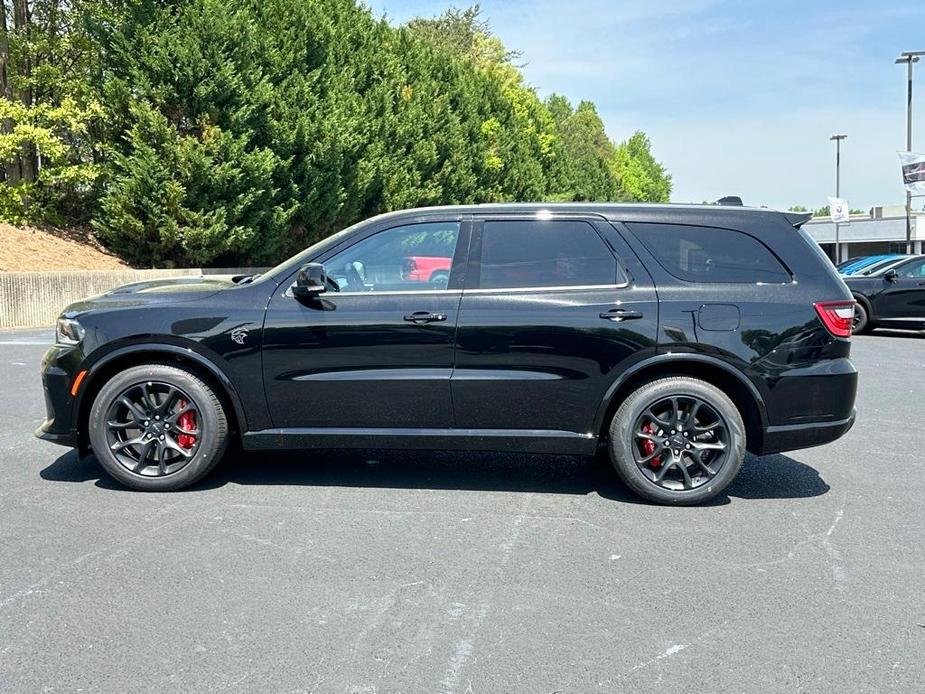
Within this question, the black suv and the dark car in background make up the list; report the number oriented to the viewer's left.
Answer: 2

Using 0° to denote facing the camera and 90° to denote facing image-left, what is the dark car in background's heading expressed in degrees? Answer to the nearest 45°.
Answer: approximately 90°

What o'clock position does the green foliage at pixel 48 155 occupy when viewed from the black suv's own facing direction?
The green foliage is roughly at 2 o'clock from the black suv.

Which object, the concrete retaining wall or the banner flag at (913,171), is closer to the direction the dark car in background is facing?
the concrete retaining wall

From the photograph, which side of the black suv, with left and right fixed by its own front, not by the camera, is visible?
left

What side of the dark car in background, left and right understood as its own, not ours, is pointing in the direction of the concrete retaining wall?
front

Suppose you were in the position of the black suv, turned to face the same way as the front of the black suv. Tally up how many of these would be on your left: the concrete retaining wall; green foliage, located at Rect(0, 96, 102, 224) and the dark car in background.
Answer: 0

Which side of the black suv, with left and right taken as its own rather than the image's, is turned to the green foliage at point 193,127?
right

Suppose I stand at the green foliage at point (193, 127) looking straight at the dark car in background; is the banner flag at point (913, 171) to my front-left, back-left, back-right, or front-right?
front-left

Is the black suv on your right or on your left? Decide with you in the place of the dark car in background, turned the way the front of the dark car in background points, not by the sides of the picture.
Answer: on your left

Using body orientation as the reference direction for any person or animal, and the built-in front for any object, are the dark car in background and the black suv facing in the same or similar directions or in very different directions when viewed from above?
same or similar directions

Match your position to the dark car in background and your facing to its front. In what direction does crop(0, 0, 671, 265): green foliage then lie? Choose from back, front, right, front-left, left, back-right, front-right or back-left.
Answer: front
